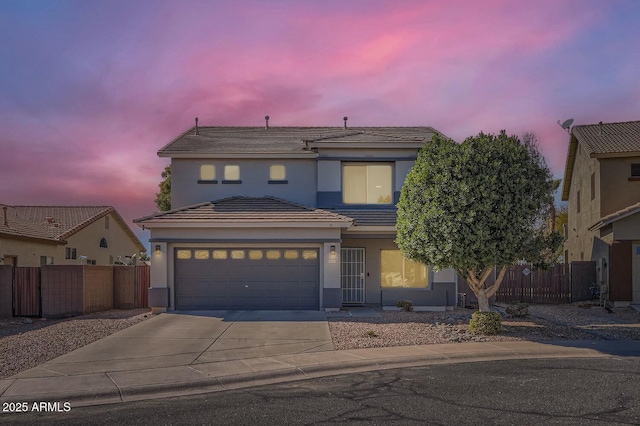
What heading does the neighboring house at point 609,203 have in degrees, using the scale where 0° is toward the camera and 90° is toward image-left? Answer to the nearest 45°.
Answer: approximately 0°

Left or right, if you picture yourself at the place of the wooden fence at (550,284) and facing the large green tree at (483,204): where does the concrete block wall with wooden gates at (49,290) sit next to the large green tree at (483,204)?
right

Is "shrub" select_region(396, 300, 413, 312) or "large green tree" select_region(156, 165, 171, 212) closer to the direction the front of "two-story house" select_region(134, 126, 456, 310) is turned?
the shrub

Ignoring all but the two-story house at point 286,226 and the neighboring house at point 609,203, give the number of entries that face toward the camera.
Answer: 2

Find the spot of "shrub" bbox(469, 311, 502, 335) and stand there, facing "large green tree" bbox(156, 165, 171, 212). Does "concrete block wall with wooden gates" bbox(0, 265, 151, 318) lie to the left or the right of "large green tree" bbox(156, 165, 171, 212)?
left

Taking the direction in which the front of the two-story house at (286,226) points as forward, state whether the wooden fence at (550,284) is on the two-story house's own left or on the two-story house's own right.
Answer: on the two-story house's own left

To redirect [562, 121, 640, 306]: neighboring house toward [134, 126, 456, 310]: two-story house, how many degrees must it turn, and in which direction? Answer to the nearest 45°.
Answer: approximately 45° to its right

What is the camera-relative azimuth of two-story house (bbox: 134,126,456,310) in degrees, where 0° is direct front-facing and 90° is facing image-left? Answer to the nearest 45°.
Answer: approximately 0°
